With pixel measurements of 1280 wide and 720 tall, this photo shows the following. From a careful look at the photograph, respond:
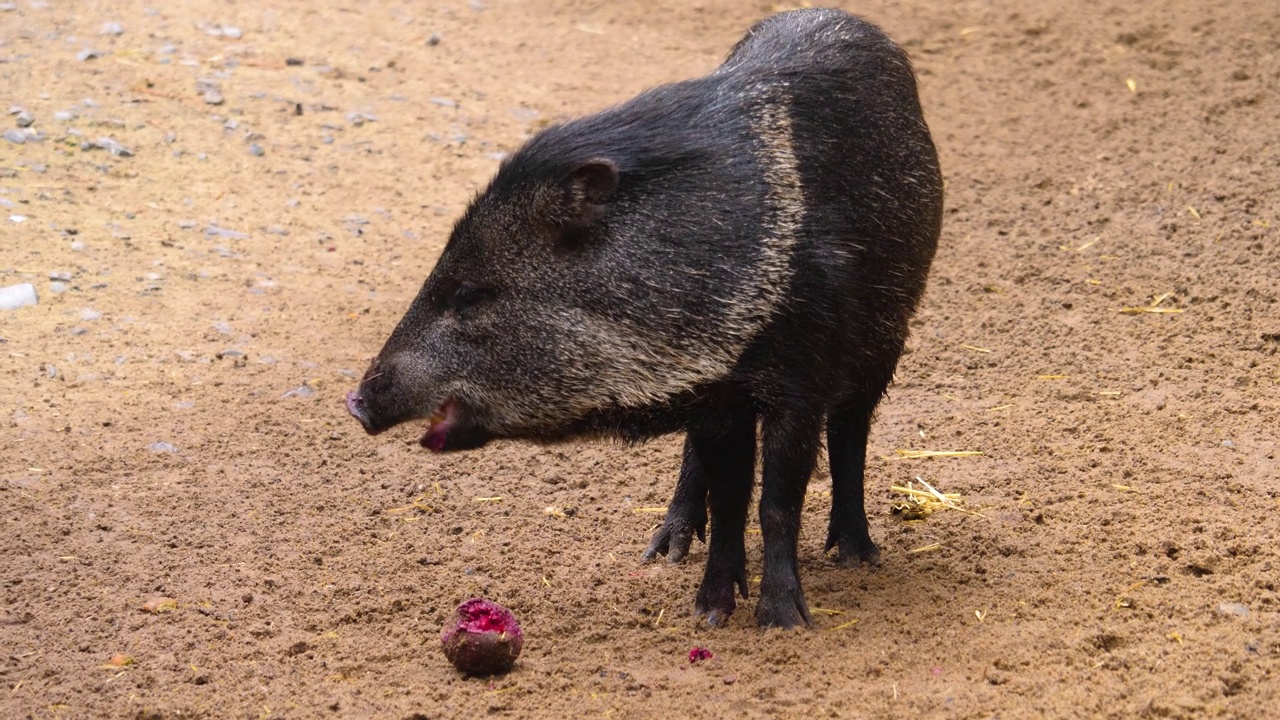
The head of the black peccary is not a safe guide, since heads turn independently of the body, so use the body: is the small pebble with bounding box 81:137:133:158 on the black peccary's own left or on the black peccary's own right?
on the black peccary's own right

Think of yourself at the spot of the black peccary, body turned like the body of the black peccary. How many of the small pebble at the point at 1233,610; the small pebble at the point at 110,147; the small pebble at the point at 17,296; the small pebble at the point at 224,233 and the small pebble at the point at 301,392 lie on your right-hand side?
4

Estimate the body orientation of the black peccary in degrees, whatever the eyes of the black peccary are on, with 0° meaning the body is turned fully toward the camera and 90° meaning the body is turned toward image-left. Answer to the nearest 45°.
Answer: approximately 45°

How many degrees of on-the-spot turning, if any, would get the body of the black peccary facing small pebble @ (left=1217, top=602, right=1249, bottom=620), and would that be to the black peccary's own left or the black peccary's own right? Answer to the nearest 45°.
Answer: approximately 135° to the black peccary's own left

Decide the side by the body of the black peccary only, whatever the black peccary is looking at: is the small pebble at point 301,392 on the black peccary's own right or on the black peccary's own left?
on the black peccary's own right

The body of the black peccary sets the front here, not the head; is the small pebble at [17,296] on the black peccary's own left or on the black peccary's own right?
on the black peccary's own right

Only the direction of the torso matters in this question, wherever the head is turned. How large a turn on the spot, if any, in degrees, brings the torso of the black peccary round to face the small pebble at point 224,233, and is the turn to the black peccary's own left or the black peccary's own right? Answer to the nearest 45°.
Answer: approximately 90° to the black peccary's own right

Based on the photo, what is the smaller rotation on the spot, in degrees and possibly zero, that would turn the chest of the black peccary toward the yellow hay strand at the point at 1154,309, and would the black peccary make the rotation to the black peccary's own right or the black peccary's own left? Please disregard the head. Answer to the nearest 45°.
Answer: approximately 180°

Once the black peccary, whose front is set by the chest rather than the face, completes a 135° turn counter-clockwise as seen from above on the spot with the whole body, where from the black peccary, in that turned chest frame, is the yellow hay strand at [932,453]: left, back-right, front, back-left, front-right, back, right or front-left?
front-left
